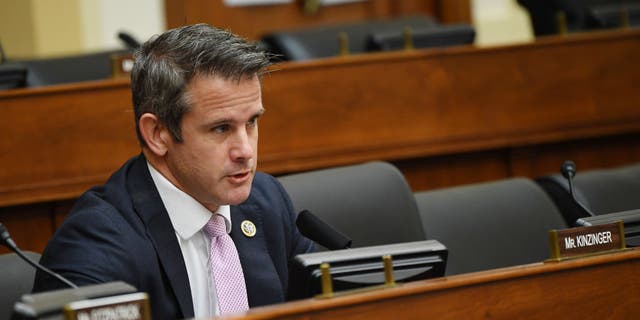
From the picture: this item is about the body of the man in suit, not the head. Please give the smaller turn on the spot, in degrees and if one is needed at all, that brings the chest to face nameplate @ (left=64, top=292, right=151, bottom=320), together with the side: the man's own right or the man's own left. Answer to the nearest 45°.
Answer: approximately 45° to the man's own right

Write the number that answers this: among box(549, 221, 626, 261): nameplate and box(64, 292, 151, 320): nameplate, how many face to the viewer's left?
0

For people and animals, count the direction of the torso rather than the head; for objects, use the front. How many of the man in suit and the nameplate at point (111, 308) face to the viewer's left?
0

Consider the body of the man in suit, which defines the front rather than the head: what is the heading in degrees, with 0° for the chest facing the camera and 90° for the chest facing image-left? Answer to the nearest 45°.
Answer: approximately 315°

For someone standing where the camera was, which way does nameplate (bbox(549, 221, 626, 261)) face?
facing the viewer and to the right of the viewer

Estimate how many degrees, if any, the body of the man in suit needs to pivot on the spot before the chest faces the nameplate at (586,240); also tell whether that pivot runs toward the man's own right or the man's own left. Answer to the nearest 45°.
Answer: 0° — they already face it

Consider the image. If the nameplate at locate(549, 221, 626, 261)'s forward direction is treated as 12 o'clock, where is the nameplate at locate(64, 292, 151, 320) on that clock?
the nameplate at locate(64, 292, 151, 320) is roughly at 3 o'clock from the nameplate at locate(549, 221, 626, 261).

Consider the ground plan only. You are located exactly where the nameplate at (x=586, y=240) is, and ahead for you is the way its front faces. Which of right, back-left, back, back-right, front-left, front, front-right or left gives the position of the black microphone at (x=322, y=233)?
back-right

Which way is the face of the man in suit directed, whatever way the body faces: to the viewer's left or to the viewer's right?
to the viewer's right
